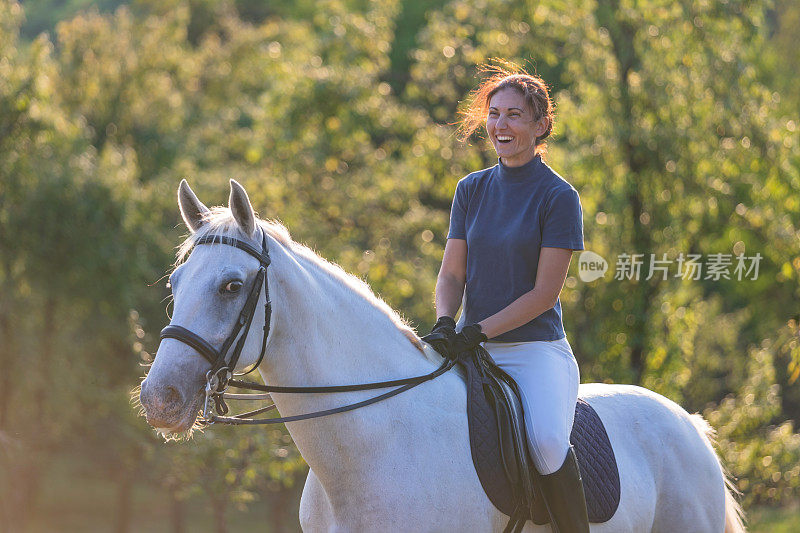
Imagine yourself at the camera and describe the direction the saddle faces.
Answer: facing the viewer and to the left of the viewer

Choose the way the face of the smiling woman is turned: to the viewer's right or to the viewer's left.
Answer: to the viewer's left
